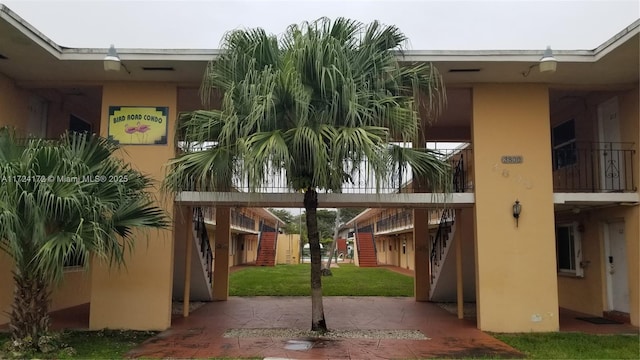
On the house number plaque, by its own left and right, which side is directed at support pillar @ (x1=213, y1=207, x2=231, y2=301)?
right

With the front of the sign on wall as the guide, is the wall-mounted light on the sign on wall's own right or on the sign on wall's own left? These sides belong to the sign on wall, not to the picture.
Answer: on the sign on wall's own left

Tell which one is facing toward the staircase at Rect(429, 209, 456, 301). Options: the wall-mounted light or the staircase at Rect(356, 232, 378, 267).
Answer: the staircase at Rect(356, 232, 378, 267)

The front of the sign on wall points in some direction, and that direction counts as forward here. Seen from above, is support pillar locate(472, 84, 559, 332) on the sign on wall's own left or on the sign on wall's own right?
on the sign on wall's own left

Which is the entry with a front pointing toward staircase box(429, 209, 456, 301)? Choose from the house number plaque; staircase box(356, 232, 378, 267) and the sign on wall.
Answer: staircase box(356, 232, 378, 267)

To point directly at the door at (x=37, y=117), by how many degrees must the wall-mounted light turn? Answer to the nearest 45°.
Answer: approximately 90° to its right

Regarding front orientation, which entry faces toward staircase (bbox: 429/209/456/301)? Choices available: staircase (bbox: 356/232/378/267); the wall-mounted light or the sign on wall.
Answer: staircase (bbox: 356/232/378/267)

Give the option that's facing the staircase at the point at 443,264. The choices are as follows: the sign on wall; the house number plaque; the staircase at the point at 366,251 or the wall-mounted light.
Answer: the staircase at the point at 366,251

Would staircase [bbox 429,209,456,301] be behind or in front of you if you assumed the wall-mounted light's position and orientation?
behind
